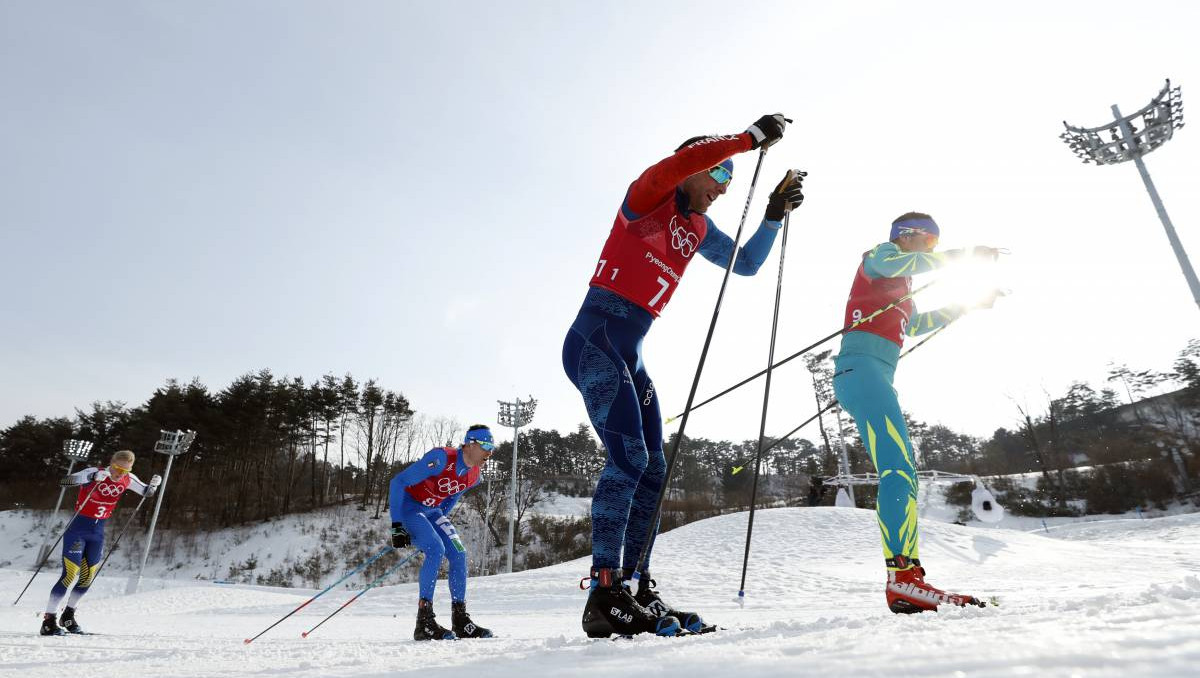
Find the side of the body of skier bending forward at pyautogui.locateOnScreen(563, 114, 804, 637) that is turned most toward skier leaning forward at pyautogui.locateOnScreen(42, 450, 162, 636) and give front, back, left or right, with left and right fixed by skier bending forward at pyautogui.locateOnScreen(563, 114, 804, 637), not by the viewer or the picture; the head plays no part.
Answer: back

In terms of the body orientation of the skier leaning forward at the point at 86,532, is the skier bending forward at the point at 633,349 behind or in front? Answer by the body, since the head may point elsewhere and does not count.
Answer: in front

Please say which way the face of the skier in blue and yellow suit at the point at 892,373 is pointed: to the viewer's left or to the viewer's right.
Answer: to the viewer's right

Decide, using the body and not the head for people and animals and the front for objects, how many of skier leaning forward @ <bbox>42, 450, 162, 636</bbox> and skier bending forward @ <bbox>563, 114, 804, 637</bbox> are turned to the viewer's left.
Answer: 0

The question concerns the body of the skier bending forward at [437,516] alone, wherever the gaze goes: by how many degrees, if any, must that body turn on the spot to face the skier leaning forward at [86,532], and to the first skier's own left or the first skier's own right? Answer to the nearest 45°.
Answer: approximately 180°

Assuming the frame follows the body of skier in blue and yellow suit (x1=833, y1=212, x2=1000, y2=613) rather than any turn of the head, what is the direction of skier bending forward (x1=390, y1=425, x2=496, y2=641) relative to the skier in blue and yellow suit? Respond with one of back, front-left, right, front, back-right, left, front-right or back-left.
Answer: back

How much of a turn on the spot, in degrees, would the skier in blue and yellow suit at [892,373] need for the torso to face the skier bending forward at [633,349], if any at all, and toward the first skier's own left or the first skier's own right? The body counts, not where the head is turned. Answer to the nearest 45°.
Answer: approximately 135° to the first skier's own right

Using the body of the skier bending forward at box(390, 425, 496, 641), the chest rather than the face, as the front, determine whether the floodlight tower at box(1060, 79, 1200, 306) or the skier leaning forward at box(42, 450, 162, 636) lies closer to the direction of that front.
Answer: the floodlight tower

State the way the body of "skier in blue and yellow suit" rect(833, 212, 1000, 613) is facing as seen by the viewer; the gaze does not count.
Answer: to the viewer's right

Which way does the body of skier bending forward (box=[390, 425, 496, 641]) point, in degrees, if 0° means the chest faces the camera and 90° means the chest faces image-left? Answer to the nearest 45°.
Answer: approximately 315°

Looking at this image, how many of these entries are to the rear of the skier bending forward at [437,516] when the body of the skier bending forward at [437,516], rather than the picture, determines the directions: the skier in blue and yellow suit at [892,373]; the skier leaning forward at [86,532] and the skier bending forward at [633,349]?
1

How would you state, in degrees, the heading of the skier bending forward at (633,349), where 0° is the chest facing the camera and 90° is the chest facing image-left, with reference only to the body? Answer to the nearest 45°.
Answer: approximately 315°
